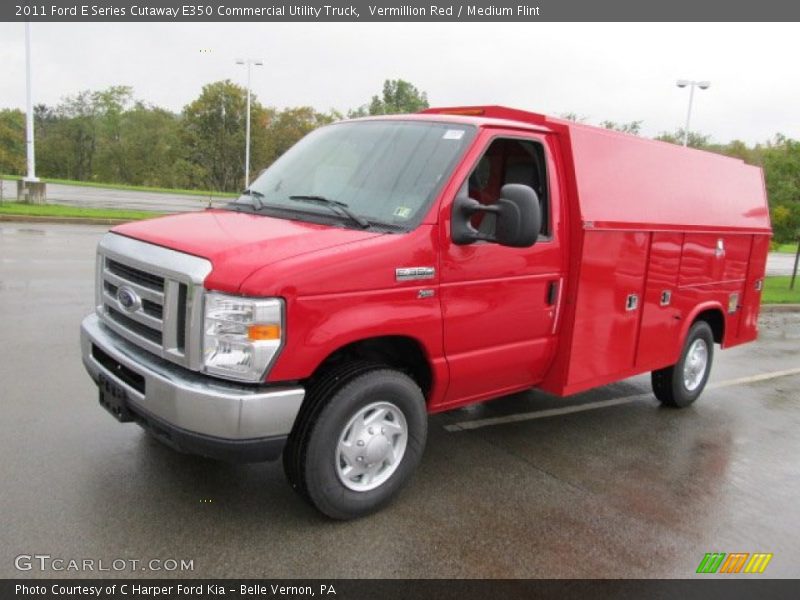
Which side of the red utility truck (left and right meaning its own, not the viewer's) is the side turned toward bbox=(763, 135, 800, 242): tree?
back

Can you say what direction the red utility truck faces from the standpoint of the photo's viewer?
facing the viewer and to the left of the viewer
